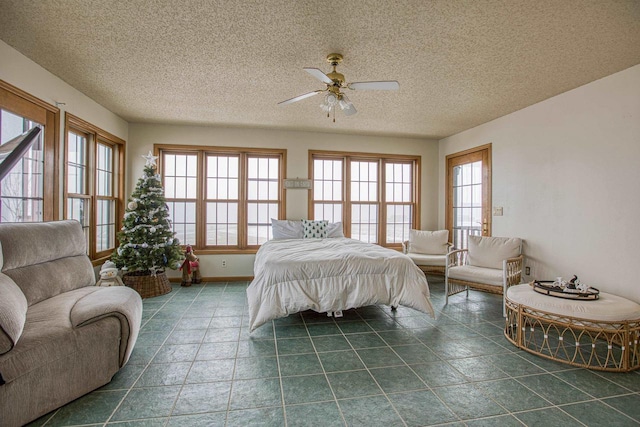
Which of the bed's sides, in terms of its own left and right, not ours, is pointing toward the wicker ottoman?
left

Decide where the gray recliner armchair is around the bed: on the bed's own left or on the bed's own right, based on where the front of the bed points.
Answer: on the bed's own right

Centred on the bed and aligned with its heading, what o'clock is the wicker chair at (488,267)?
The wicker chair is roughly at 8 o'clock from the bed.

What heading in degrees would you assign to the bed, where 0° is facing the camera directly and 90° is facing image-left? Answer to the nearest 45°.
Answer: approximately 0°

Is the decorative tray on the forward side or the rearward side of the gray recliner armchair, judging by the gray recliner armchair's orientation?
on the forward side

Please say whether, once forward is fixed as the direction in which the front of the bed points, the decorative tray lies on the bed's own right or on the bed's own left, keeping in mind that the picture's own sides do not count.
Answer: on the bed's own left

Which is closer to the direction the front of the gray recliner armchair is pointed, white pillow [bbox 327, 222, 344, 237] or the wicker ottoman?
the wicker ottoman

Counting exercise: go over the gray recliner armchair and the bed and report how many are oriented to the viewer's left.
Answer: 0

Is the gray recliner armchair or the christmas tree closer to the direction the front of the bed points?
the gray recliner armchair

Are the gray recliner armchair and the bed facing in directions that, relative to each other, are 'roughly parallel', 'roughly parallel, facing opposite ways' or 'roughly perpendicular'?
roughly perpendicular

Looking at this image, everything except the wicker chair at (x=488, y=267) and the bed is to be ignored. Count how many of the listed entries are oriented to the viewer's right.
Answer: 0

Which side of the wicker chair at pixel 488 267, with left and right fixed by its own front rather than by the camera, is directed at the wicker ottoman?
left

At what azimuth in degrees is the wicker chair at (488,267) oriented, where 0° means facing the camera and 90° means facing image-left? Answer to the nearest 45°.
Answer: approximately 45°
